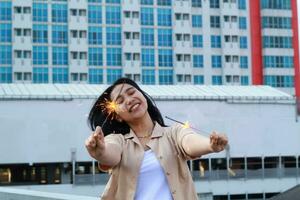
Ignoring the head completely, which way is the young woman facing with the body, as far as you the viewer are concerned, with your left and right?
facing the viewer
